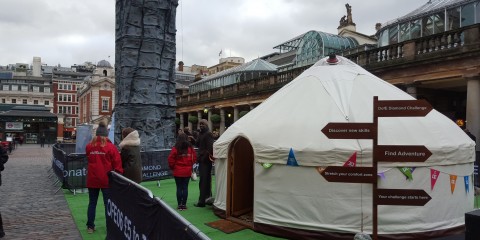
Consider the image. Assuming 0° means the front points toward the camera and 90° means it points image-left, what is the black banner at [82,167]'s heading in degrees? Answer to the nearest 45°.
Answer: approximately 0°

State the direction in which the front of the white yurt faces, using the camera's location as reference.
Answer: facing the viewer and to the left of the viewer

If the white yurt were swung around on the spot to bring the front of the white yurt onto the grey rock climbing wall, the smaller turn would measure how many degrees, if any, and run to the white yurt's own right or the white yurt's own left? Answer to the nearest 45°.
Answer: approximately 90° to the white yurt's own right

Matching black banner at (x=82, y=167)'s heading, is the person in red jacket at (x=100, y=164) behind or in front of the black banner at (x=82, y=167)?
in front

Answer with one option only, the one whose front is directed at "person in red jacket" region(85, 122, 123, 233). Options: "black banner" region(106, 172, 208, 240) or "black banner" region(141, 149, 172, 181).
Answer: "black banner" region(141, 149, 172, 181)
